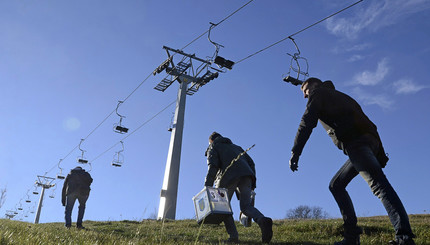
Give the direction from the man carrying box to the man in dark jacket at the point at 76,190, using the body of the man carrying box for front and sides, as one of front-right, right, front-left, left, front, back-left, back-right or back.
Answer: front

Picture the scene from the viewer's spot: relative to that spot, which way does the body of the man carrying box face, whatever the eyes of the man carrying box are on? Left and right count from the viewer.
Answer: facing away from the viewer and to the left of the viewer

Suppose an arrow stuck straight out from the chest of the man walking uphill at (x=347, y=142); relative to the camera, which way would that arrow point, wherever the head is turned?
to the viewer's left

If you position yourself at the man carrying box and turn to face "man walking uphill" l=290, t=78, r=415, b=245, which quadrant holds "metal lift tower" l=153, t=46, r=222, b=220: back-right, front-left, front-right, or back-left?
back-left

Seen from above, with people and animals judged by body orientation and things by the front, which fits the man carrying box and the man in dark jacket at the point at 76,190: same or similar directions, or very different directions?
same or similar directions

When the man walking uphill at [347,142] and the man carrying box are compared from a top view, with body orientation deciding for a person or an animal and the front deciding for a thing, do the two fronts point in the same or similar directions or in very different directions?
same or similar directions

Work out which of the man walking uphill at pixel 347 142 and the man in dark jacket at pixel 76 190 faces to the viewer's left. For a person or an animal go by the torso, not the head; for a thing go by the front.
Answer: the man walking uphill

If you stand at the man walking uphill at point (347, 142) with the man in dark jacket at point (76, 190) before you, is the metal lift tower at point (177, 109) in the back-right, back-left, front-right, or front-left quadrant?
front-right

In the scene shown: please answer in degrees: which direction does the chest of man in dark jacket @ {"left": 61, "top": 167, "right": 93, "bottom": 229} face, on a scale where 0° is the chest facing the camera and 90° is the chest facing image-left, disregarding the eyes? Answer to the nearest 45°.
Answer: approximately 180°

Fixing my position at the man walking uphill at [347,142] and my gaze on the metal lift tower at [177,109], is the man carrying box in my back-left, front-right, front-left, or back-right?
front-left
